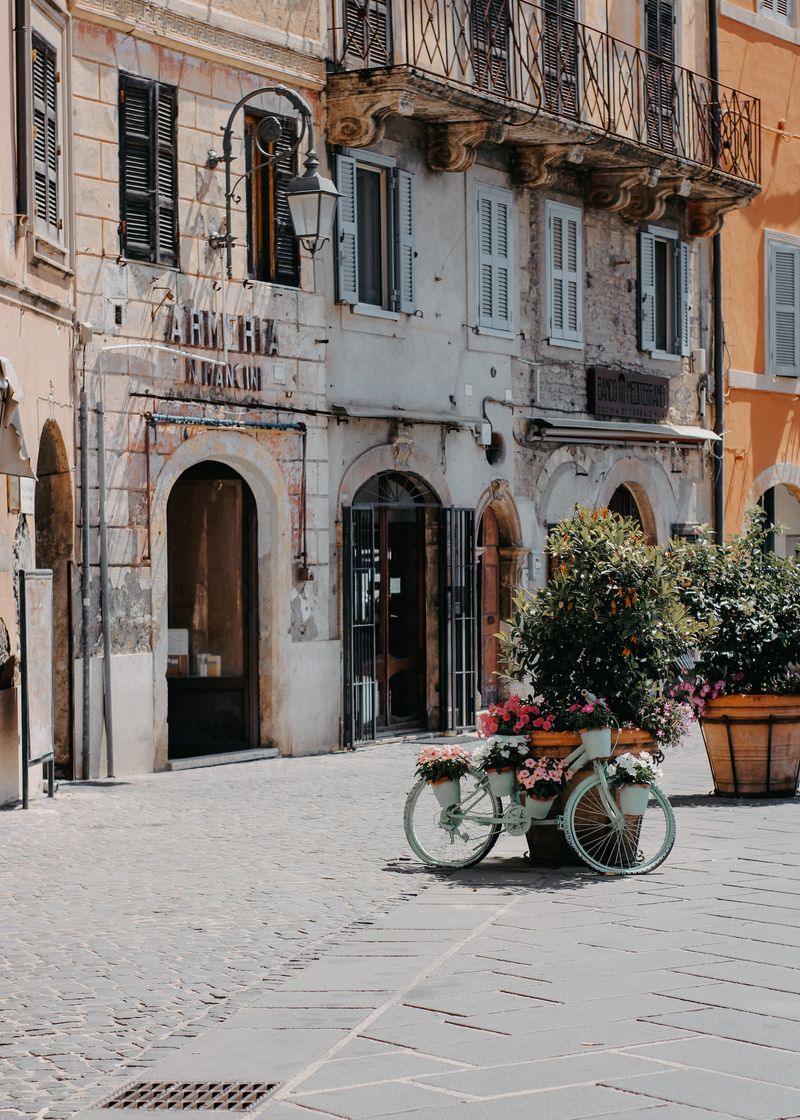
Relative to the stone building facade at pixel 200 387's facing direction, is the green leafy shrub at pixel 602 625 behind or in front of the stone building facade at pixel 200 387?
in front

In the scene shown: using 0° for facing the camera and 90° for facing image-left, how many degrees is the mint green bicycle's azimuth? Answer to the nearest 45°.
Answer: approximately 270°

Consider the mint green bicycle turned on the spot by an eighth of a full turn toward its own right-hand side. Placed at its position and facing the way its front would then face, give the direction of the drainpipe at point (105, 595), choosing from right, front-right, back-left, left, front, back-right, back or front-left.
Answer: back

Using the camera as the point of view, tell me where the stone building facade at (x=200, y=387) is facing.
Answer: facing the viewer and to the right of the viewer

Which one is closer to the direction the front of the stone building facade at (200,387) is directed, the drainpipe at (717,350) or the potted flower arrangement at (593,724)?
the potted flower arrangement

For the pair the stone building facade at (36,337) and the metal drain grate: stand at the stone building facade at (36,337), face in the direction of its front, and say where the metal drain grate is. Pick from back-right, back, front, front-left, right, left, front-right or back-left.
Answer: front-right

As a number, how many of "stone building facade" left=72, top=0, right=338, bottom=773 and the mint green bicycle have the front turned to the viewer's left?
0

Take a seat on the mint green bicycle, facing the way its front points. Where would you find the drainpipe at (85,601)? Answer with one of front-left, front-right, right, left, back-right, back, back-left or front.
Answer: back-left

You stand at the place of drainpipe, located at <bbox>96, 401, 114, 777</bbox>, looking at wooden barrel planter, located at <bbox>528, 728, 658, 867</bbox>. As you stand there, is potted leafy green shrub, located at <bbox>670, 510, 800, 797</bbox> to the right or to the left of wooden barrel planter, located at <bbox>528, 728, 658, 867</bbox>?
left

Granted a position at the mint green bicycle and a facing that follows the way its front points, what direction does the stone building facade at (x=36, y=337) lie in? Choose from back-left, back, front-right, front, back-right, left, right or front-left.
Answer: back-left

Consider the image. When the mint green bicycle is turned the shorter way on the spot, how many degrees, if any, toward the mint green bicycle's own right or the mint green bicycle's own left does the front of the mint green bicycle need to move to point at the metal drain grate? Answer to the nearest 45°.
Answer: approximately 90° to the mint green bicycle's own right

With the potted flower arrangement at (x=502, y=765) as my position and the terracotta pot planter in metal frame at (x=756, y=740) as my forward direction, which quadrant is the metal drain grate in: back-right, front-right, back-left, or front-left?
back-right
